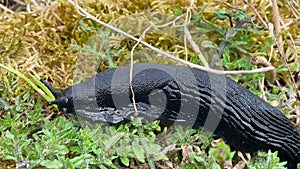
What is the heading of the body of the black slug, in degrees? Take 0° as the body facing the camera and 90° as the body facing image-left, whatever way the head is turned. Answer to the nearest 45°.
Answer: approximately 90°
